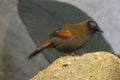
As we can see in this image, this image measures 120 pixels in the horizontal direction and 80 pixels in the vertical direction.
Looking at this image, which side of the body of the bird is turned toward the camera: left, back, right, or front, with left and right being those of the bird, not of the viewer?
right
